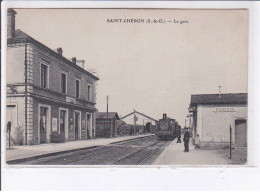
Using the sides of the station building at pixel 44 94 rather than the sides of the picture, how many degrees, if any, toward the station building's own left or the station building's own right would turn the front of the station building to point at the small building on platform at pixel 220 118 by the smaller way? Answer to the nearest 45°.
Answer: approximately 45° to the station building's own left

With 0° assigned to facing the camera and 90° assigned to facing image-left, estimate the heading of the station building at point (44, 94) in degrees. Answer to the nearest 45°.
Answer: approximately 315°
